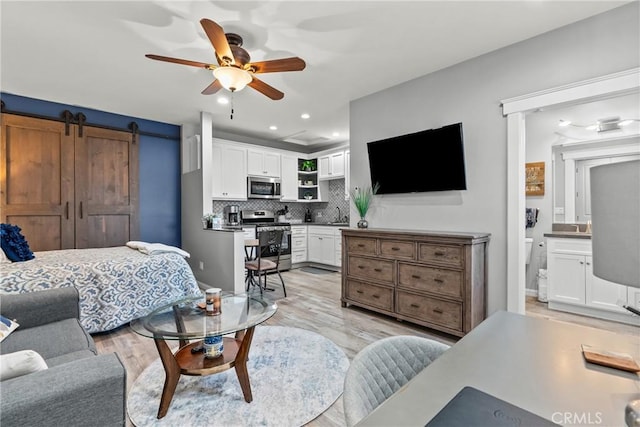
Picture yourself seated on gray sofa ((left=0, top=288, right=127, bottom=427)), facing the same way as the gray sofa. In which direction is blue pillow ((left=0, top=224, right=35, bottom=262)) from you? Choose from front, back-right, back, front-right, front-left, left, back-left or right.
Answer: left

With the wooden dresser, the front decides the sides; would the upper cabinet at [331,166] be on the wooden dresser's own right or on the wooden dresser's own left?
on the wooden dresser's own right

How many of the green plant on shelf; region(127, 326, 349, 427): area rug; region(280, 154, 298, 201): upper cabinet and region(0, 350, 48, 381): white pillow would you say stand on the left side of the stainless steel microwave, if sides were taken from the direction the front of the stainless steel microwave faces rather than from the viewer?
2

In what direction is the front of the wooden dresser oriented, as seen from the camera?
facing the viewer and to the left of the viewer

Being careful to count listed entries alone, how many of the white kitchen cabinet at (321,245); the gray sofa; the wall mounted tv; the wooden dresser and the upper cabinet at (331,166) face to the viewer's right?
1

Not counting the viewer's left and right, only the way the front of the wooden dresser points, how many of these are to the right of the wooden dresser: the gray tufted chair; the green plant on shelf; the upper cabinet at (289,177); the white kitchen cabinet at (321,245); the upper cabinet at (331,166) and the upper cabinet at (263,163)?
5

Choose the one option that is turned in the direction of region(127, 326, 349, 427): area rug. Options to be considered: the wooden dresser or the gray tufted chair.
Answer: the wooden dresser

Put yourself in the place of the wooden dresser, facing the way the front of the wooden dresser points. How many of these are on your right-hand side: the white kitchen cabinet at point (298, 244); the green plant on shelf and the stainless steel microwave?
3

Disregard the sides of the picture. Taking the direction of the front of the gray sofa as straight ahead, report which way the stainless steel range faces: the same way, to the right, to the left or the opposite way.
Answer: to the right

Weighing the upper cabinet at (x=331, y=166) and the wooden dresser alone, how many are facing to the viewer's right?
0

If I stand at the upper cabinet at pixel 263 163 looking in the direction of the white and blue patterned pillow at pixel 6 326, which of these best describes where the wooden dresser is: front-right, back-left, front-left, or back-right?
front-left

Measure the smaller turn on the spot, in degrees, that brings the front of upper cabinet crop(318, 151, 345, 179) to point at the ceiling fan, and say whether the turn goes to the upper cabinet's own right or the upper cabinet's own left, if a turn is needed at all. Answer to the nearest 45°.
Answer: approximately 45° to the upper cabinet's own left

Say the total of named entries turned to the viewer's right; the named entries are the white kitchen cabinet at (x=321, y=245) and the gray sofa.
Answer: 1

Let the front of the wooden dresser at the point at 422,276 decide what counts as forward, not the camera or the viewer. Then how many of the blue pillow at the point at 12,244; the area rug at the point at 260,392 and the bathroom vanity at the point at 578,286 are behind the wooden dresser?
1

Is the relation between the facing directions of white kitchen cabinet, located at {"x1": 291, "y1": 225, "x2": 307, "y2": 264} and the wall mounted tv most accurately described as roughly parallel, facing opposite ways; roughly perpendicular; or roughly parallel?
roughly perpendicular

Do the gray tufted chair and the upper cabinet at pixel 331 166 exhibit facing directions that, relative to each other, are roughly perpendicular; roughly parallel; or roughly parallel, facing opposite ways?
roughly perpendicular

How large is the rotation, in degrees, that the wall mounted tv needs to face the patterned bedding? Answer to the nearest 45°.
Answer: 0° — it already faces it
